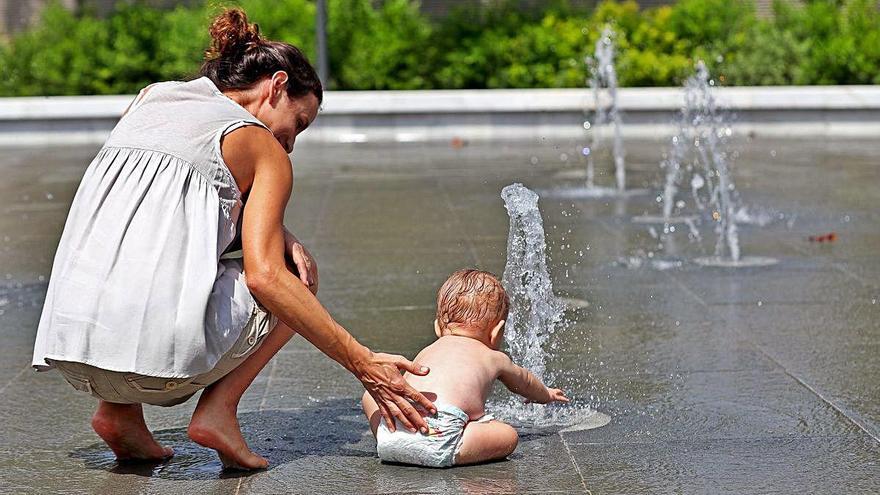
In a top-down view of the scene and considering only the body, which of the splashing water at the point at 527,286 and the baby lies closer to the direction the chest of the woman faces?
the splashing water

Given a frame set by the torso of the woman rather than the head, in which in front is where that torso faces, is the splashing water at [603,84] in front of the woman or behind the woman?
in front

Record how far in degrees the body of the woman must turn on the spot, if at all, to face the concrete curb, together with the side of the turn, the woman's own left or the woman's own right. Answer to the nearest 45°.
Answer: approximately 45° to the woman's own left

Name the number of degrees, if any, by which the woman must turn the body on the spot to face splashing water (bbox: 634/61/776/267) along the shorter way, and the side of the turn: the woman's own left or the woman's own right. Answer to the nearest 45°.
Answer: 0° — they already face it

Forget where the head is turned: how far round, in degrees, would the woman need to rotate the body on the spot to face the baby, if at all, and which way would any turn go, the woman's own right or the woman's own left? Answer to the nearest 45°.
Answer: approximately 45° to the woman's own right

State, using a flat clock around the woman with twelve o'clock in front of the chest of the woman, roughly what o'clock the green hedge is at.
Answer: The green hedge is roughly at 11 o'clock from the woman.

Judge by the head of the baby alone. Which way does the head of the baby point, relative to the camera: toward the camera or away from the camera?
away from the camera

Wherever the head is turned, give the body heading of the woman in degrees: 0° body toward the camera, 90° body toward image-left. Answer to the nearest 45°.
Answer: approximately 225°

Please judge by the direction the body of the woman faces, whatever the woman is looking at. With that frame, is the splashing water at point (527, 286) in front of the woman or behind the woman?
in front

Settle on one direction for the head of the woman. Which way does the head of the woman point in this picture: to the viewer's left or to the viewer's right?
to the viewer's right
